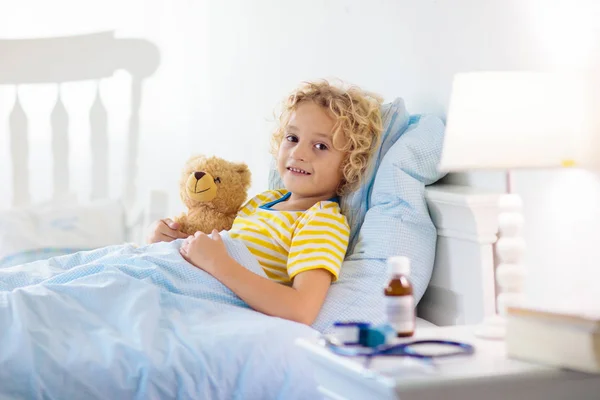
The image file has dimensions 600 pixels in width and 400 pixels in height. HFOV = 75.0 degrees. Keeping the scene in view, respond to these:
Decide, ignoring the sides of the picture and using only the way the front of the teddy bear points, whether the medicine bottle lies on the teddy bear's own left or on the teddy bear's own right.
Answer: on the teddy bear's own left

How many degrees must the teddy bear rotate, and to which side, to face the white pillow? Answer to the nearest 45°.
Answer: approximately 90° to its right

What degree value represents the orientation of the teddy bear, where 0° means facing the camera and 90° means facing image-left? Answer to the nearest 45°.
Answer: approximately 45°

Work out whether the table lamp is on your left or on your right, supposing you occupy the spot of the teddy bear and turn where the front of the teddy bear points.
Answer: on your left

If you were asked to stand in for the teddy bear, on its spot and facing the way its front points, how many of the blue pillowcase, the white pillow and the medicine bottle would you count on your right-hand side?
1

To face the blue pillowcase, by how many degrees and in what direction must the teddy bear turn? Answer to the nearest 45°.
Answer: approximately 90° to its left

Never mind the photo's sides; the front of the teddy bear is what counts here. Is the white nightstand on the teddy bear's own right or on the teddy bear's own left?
on the teddy bear's own left

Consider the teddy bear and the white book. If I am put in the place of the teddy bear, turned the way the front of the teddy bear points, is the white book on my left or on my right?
on my left
